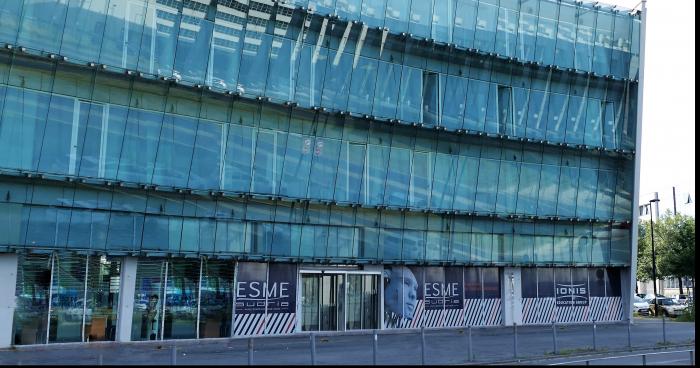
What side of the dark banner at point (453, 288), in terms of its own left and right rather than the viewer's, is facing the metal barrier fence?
front

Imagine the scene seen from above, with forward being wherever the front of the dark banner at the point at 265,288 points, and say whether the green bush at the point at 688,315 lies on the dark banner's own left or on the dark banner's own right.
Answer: on the dark banner's own left

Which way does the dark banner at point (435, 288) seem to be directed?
toward the camera

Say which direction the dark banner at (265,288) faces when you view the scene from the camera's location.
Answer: facing the viewer

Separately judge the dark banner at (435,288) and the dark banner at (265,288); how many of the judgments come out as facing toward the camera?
2

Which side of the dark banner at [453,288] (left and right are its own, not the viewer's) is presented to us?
front

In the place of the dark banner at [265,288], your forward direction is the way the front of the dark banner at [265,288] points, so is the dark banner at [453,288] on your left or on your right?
on your left

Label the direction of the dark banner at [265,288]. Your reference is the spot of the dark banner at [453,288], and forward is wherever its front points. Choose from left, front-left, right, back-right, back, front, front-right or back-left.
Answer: front-right

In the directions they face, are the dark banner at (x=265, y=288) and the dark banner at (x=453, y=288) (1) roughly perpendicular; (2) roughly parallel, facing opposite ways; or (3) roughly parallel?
roughly parallel
